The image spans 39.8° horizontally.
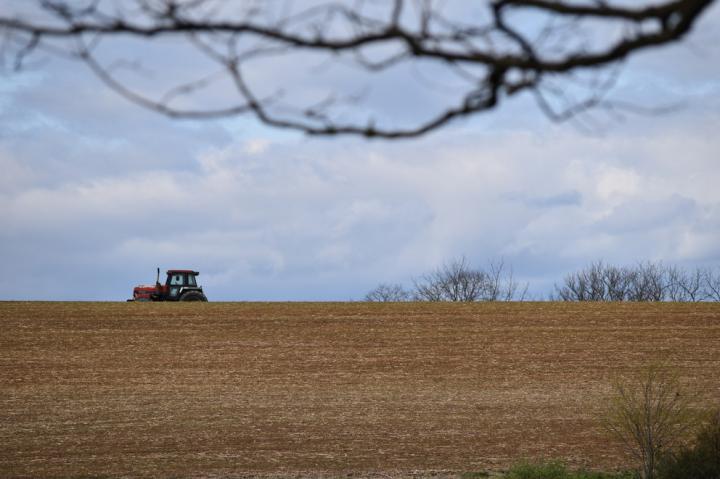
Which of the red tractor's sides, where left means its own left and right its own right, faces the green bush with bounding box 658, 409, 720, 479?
left

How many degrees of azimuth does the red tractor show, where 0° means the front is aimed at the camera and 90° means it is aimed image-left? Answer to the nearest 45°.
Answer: approximately 90°
